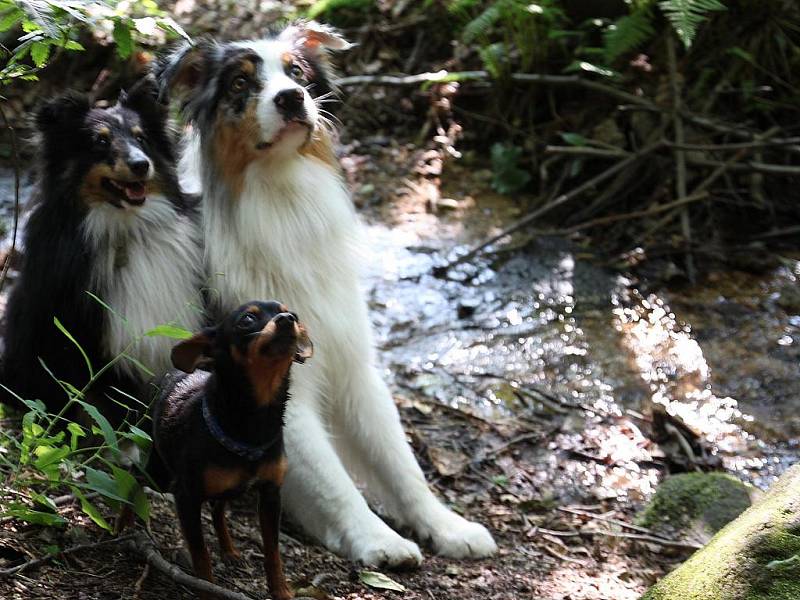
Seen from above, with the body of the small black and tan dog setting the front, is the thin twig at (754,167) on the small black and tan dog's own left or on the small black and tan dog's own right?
on the small black and tan dog's own left

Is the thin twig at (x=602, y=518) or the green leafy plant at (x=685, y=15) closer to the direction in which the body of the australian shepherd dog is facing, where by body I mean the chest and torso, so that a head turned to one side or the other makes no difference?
the thin twig

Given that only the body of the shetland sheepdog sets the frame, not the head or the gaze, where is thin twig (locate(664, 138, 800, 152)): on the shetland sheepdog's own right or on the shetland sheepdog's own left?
on the shetland sheepdog's own left

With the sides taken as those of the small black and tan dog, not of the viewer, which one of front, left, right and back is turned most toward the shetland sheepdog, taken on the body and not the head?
back

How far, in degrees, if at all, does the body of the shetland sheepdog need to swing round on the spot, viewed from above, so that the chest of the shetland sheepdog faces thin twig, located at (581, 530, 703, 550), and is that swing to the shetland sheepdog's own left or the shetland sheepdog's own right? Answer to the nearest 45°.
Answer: approximately 45° to the shetland sheepdog's own left

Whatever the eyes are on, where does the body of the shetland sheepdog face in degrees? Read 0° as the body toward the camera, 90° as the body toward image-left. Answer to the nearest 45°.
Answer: approximately 315°

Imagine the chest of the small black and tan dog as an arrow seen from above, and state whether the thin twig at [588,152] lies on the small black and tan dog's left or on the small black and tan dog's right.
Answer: on the small black and tan dog's left

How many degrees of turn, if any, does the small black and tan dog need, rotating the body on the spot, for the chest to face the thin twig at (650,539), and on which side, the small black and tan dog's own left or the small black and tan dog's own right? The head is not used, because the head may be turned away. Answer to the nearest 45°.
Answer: approximately 90° to the small black and tan dog's own left

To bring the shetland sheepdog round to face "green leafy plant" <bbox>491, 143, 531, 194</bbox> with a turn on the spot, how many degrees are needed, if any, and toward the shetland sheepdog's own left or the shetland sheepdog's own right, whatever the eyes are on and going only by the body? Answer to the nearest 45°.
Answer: approximately 90° to the shetland sheepdog's own left
